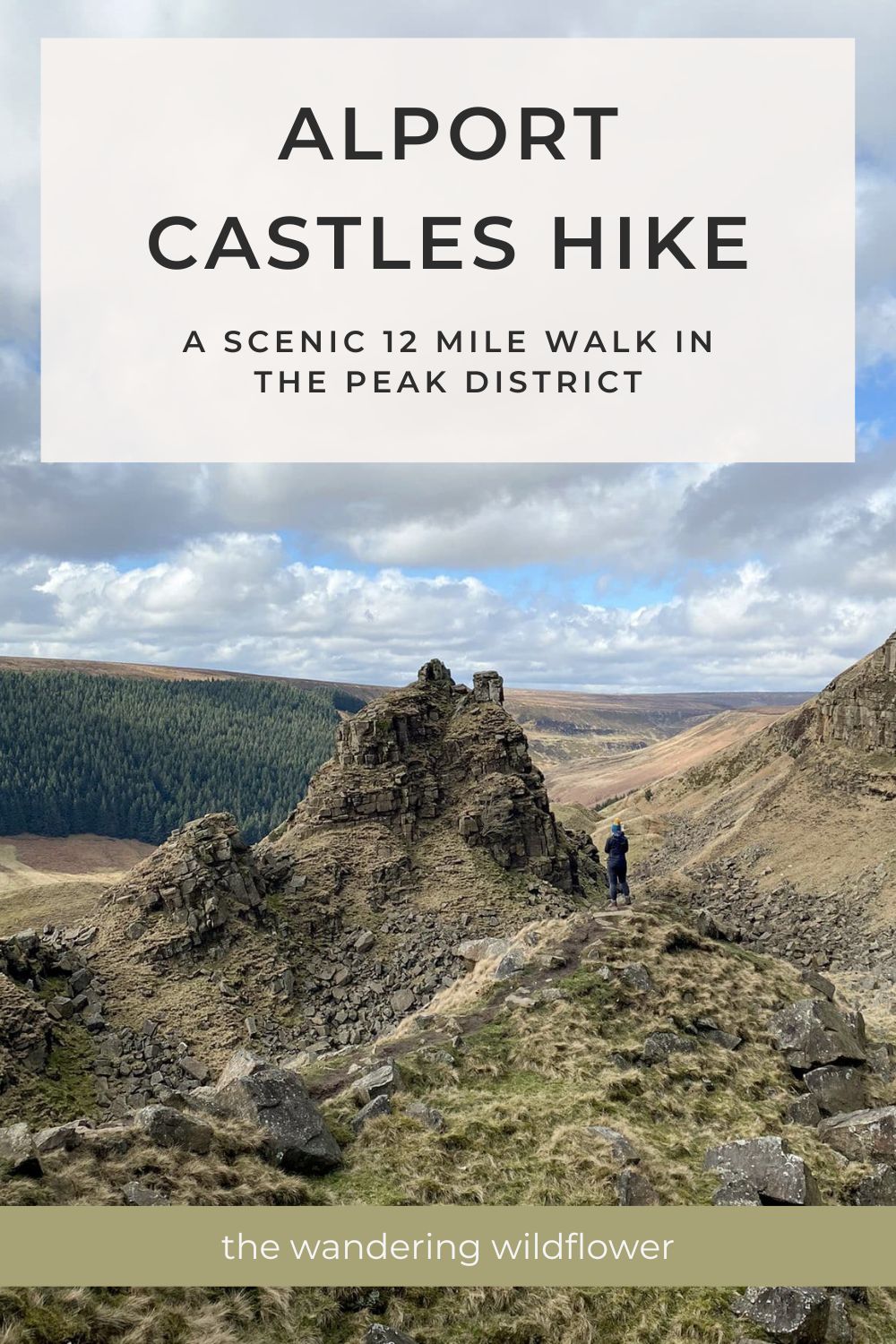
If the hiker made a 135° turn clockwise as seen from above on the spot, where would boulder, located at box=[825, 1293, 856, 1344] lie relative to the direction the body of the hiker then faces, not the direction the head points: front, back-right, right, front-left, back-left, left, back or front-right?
front-right

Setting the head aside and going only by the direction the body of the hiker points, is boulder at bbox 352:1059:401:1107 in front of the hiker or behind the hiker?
behind

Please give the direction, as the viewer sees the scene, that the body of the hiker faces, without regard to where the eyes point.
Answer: away from the camera

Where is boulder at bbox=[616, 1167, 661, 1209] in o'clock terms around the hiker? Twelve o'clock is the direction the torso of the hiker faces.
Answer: The boulder is roughly at 6 o'clock from the hiker.

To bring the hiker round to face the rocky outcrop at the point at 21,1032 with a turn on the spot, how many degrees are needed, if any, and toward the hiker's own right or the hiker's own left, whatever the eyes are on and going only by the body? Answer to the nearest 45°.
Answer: approximately 135° to the hiker's own left

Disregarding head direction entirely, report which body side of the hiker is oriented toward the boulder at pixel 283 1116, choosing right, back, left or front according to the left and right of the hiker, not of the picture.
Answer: back

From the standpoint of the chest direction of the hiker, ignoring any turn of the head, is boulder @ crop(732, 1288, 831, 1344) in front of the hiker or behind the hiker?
behind

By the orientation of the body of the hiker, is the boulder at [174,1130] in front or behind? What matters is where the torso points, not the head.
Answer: behind
